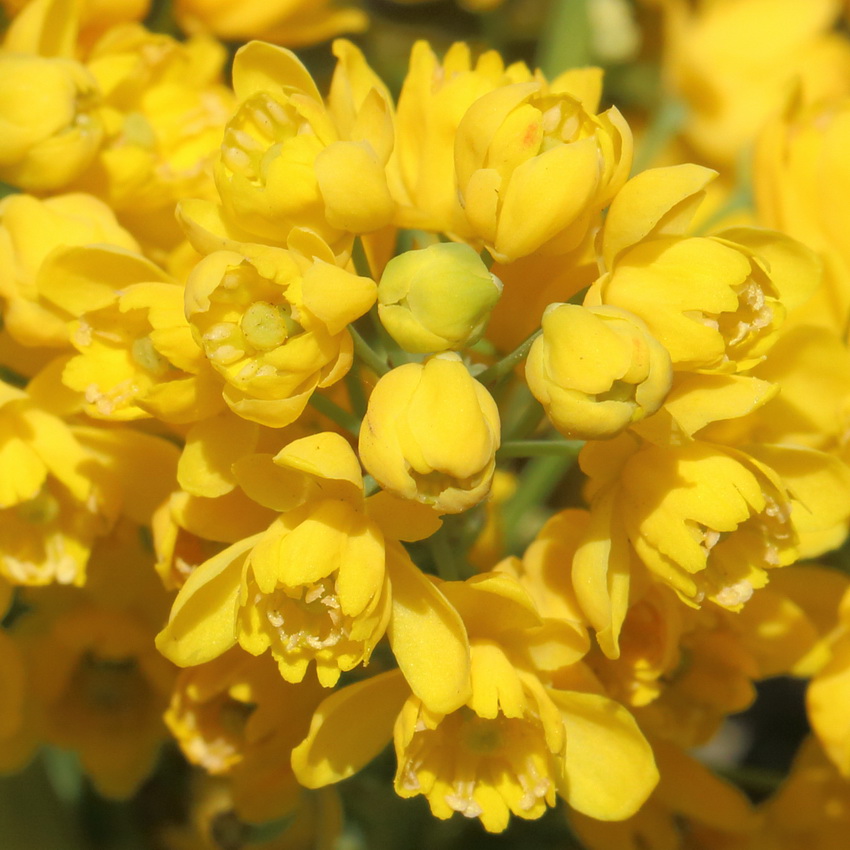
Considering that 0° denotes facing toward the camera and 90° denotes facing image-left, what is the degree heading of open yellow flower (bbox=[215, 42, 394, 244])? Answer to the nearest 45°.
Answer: approximately 45°

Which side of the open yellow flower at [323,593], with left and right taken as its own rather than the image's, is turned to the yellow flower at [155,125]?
back

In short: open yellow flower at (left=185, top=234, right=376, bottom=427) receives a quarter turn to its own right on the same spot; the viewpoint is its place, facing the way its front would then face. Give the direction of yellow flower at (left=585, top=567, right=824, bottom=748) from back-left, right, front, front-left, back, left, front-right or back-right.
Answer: back-right

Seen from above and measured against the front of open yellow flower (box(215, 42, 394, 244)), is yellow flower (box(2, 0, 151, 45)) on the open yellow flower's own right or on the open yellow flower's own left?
on the open yellow flower's own right
